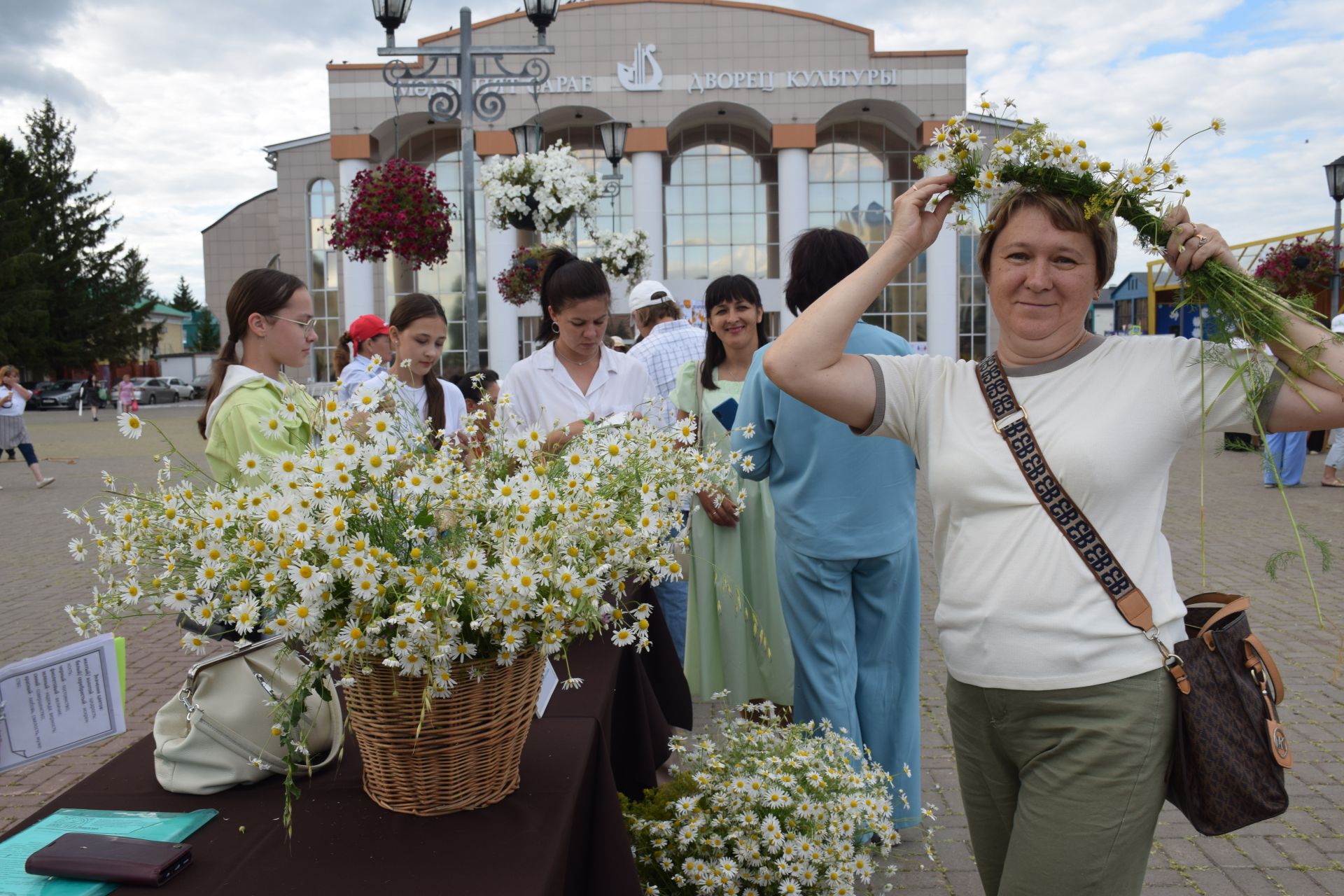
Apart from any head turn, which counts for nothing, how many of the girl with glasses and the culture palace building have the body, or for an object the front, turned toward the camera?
1

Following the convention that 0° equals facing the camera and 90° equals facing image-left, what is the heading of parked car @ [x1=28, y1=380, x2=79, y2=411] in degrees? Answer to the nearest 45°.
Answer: approximately 45°

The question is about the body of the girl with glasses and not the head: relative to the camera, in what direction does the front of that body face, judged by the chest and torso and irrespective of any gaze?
to the viewer's right

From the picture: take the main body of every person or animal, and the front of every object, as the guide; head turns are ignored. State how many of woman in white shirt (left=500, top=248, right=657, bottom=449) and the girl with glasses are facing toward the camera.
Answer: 1

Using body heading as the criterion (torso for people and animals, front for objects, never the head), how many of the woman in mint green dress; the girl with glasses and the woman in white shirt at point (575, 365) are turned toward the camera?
2

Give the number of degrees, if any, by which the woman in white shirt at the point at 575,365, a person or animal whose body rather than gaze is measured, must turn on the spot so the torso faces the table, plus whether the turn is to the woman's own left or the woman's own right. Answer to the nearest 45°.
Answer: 0° — they already face it

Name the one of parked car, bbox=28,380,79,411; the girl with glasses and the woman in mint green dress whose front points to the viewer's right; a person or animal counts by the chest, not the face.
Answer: the girl with glasses

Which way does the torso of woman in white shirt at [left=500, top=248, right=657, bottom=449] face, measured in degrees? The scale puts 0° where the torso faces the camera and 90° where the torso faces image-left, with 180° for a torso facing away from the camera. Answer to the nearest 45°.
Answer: approximately 0°
